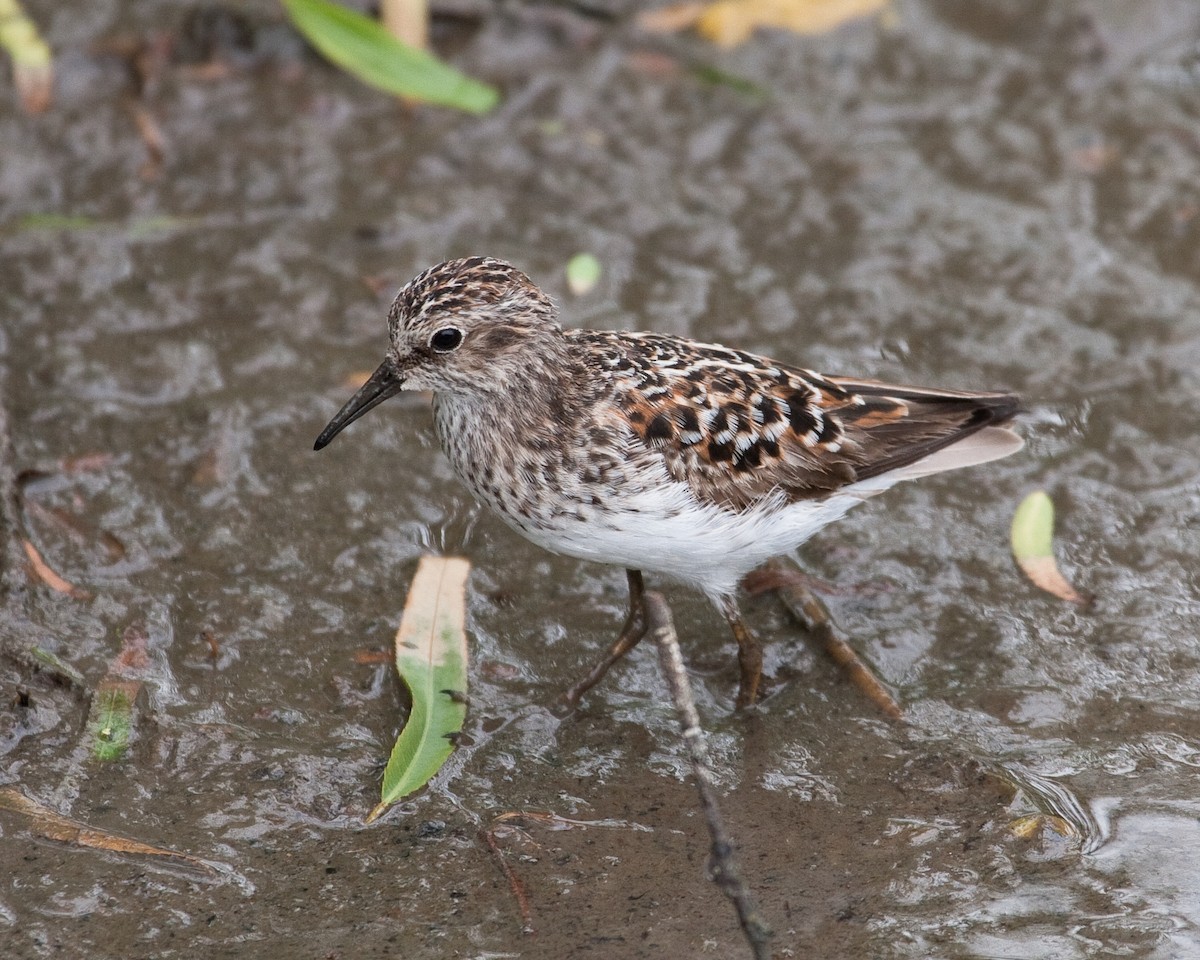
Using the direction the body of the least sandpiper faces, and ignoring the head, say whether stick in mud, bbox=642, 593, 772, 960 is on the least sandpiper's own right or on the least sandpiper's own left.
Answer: on the least sandpiper's own left

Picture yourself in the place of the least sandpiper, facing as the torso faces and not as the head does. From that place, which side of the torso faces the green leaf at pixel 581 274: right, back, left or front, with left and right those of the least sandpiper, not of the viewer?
right

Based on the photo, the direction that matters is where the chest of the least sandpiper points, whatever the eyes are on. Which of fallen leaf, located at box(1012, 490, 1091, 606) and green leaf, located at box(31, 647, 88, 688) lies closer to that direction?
the green leaf

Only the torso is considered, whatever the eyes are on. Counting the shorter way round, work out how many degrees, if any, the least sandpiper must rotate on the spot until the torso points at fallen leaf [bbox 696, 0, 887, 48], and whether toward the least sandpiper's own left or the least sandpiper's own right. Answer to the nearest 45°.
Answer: approximately 90° to the least sandpiper's own right

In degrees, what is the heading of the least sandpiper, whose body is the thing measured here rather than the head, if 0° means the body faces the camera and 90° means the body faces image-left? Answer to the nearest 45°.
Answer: approximately 90°

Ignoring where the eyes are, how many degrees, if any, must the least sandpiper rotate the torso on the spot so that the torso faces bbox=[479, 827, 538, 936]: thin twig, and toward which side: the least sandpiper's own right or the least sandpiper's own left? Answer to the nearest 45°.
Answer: approximately 90° to the least sandpiper's own left

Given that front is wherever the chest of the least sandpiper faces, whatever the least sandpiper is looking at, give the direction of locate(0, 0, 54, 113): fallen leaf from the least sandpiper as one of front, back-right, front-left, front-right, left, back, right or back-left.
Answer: front-right

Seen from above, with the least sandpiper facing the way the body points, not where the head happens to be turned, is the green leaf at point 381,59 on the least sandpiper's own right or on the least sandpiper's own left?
on the least sandpiper's own right
